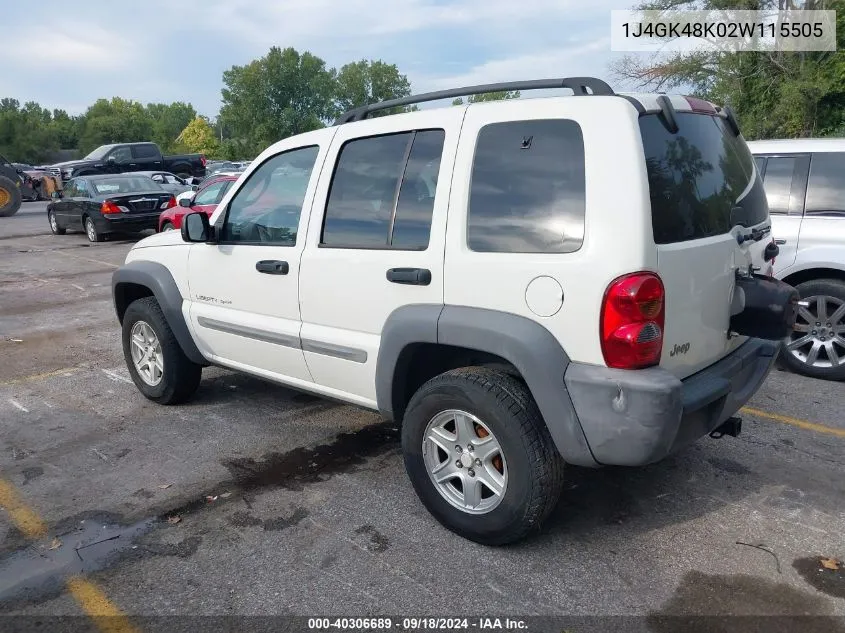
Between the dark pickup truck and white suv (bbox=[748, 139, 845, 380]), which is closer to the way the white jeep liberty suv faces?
the dark pickup truck

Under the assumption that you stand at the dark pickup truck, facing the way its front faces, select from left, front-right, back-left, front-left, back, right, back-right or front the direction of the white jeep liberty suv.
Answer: left

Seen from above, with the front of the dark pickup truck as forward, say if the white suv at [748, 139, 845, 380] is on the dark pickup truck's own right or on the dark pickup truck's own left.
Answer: on the dark pickup truck's own left

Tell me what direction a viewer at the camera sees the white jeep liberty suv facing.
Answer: facing away from the viewer and to the left of the viewer

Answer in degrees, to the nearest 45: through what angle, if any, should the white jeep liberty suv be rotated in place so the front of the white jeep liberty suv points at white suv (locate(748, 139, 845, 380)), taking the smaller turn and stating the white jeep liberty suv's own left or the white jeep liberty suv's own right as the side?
approximately 90° to the white jeep liberty suv's own right

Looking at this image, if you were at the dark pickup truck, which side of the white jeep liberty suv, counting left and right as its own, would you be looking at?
front

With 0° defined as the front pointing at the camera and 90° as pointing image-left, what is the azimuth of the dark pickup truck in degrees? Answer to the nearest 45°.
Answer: approximately 90°
